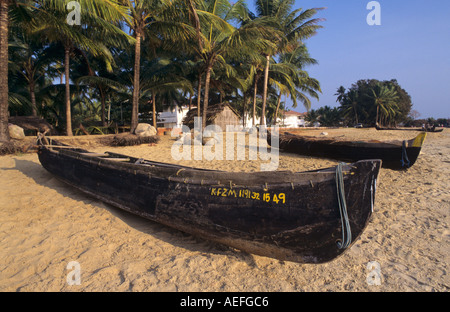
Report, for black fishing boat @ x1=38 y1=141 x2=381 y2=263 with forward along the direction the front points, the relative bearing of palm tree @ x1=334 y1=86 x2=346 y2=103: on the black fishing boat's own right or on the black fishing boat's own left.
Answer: on the black fishing boat's own left

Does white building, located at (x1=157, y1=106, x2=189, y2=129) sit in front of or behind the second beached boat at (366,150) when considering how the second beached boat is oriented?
behind

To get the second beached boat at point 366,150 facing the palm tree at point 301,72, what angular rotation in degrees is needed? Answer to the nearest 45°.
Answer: approximately 135° to its left

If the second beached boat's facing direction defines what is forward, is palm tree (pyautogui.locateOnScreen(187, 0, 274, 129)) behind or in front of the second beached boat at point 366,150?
behind

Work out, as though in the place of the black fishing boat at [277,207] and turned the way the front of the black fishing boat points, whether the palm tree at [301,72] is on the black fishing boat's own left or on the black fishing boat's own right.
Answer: on the black fishing boat's own left

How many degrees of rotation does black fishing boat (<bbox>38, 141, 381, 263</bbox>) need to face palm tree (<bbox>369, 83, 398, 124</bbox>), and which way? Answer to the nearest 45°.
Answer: approximately 90° to its left

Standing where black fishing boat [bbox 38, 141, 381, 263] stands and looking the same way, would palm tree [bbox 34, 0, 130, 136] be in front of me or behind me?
behind

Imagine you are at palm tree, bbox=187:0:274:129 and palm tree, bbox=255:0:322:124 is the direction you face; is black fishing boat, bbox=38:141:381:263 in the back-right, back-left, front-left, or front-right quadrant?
back-right

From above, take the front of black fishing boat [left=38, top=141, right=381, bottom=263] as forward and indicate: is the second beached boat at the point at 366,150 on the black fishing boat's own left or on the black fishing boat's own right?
on the black fishing boat's own left

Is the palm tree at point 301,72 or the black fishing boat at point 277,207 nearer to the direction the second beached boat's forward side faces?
the black fishing boat

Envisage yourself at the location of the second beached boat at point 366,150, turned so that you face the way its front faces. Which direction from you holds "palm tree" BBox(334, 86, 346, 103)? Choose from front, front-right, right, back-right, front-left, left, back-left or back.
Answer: back-left

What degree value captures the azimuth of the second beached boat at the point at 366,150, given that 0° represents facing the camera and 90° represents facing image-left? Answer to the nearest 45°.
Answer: approximately 315°

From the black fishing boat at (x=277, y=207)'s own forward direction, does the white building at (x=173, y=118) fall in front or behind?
behind
